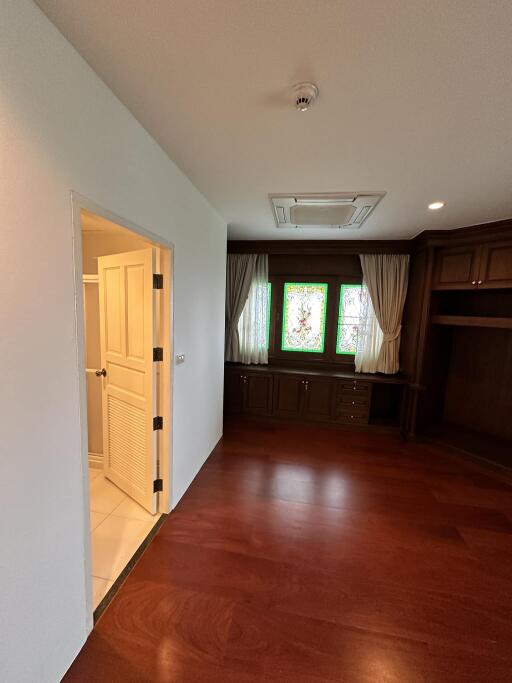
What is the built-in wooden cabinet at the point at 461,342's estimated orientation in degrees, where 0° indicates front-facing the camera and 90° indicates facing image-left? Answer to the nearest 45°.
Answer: approximately 45°

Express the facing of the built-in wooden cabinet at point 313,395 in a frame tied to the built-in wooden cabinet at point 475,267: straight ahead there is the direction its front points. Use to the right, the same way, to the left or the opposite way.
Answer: to the left

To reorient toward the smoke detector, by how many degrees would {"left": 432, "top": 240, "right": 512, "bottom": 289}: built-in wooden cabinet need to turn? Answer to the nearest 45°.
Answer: approximately 45° to its left

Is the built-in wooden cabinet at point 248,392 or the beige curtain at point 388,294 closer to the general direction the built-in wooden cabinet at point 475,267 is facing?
the built-in wooden cabinet

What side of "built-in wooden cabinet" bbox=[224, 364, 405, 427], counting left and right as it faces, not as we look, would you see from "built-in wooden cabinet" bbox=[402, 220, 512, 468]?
left

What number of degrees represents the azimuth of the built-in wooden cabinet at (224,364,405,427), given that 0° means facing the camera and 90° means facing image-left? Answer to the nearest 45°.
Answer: approximately 0°
